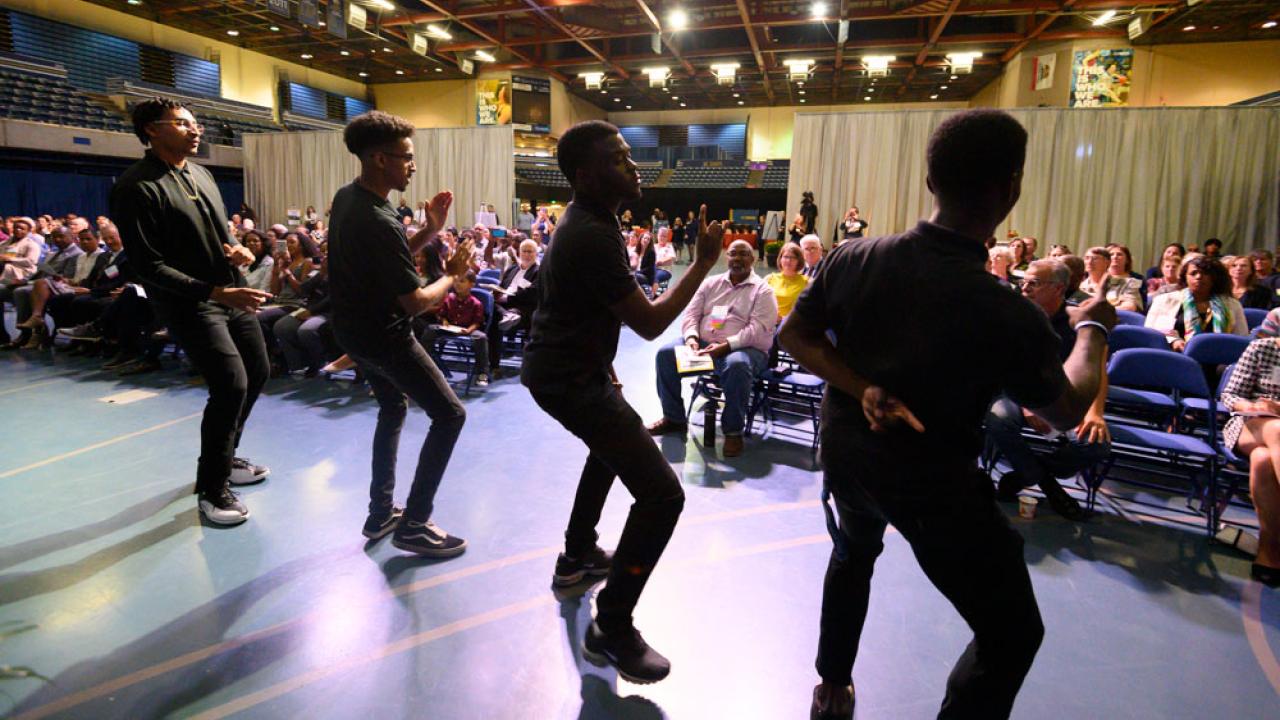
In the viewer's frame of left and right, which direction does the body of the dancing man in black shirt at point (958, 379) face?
facing away from the viewer and to the right of the viewer

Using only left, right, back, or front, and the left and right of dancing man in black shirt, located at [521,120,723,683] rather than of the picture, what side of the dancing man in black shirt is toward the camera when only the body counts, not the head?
right

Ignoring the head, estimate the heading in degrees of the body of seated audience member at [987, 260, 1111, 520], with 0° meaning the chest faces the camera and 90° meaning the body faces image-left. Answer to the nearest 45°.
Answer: approximately 45°

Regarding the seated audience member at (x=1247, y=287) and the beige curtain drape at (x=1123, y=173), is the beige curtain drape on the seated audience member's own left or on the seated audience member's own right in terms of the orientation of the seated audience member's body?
on the seated audience member's own right

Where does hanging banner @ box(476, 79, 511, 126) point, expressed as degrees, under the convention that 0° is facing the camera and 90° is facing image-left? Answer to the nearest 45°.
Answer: approximately 0°

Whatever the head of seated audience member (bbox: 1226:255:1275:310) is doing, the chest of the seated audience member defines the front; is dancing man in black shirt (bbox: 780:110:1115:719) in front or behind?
in front

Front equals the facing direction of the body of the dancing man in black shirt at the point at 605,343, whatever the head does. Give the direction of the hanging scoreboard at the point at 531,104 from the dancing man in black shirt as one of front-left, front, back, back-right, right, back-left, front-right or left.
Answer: left

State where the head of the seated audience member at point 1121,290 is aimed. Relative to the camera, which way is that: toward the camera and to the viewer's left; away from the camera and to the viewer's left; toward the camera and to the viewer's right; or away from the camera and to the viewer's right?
toward the camera and to the viewer's left

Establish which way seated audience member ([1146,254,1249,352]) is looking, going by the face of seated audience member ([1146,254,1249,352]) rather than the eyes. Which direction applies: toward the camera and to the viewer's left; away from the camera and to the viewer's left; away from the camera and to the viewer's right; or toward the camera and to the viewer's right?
toward the camera and to the viewer's left

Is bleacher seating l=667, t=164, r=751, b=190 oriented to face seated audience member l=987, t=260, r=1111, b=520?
yes

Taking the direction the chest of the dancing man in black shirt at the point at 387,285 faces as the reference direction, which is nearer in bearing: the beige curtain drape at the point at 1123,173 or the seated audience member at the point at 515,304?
the beige curtain drape

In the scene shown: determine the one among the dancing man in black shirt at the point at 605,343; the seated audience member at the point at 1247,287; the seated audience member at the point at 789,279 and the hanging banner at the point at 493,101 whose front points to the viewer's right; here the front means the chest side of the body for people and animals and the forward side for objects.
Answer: the dancing man in black shirt

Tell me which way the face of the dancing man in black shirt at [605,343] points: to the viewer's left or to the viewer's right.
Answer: to the viewer's right

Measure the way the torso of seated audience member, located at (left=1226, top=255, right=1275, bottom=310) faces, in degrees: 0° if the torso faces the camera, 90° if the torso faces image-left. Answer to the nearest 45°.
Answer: approximately 45°

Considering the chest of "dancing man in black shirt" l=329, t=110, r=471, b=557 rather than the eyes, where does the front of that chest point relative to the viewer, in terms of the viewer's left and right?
facing to the right of the viewer
